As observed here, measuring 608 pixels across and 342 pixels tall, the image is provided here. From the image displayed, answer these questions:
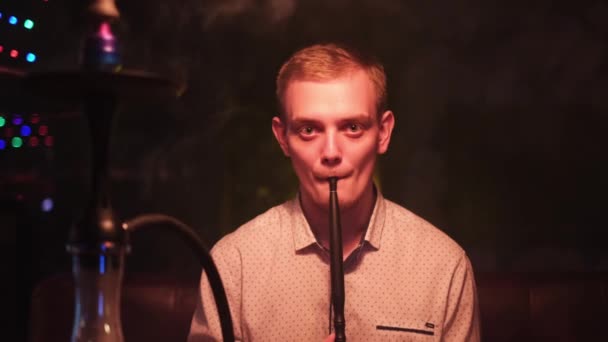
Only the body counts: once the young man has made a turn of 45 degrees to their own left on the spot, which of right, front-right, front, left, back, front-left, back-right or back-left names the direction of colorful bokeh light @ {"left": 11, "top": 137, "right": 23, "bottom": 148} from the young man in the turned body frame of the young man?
back

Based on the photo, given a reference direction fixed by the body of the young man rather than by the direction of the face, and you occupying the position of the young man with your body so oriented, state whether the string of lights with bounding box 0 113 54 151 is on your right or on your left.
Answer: on your right

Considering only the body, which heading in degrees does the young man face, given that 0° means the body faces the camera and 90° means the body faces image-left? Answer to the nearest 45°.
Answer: approximately 0°

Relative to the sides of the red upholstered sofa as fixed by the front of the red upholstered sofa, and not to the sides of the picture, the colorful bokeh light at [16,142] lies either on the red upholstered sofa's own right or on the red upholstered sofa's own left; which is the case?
on the red upholstered sofa's own right
